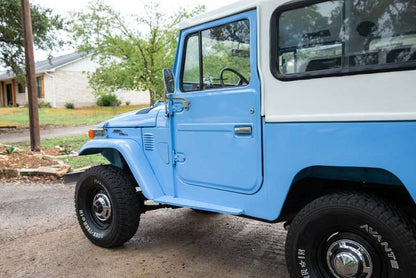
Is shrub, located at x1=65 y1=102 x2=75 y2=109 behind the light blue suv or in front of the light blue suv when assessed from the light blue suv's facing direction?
in front

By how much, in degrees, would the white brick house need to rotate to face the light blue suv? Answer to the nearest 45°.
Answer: approximately 45° to its left

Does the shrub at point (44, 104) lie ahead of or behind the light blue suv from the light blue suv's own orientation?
ahead

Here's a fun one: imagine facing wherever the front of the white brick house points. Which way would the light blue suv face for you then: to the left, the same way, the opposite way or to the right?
to the right

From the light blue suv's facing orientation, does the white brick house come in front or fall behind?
in front

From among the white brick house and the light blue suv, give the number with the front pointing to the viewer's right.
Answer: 0

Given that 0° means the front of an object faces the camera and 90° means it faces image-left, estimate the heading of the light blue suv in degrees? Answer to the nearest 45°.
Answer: approximately 135°

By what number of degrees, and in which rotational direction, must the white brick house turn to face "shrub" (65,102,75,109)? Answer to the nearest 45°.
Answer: approximately 45° to its left
